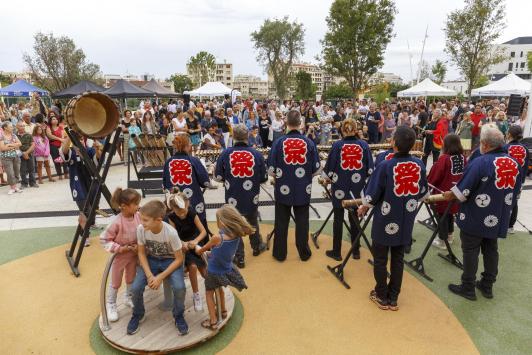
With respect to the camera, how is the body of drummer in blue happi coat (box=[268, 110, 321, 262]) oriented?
away from the camera

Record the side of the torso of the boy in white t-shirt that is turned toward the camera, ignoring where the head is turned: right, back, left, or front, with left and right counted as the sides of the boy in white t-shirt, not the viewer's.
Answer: front

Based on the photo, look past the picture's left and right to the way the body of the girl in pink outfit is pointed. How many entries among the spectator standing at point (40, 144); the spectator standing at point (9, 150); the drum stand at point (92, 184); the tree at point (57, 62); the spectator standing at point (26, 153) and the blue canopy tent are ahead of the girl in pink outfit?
0

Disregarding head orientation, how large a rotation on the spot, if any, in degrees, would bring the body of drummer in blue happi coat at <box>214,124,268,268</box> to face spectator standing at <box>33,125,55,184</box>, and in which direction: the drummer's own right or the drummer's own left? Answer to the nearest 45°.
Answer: approximately 45° to the drummer's own left

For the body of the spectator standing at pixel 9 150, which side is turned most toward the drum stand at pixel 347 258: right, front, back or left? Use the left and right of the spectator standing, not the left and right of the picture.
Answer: front

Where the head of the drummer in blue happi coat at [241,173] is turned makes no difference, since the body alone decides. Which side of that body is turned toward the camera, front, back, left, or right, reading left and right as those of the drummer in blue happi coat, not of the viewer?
back

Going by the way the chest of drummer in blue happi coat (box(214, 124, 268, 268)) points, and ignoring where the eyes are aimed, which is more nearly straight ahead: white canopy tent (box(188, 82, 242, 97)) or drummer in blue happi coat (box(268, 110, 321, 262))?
the white canopy tent

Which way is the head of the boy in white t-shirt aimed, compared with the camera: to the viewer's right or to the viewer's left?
to the viewer's left

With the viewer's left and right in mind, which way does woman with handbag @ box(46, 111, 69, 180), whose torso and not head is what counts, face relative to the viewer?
facing the viewer and to the right of the viewer

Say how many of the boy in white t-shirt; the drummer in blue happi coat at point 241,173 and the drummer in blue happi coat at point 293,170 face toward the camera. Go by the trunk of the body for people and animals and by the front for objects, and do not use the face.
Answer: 1

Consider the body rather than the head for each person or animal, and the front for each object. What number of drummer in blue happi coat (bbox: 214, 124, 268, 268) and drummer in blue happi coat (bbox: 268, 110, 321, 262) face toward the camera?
0

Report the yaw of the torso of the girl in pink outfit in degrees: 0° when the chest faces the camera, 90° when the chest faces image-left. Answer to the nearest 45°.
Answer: approximately 315°

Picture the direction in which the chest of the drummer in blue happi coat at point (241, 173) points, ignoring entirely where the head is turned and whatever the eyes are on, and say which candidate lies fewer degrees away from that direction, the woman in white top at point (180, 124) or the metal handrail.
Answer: the woman in white top

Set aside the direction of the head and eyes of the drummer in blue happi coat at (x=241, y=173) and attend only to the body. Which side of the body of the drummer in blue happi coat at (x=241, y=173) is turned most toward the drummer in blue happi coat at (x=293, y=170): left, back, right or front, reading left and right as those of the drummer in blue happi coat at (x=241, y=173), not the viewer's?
right

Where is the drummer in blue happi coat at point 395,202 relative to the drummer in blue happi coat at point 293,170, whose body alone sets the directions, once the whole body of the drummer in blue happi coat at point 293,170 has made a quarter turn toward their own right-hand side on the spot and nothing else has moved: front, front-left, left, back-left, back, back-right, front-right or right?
front-right

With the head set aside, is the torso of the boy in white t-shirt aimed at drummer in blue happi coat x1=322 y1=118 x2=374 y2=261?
no

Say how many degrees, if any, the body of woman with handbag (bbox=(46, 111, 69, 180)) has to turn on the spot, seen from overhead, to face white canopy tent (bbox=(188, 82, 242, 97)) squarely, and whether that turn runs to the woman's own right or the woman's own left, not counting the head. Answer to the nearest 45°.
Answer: approximately 90° to the woman's own left

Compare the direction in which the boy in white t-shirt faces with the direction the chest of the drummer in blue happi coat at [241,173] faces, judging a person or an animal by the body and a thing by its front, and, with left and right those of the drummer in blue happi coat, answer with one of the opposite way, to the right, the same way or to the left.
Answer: the opposite way

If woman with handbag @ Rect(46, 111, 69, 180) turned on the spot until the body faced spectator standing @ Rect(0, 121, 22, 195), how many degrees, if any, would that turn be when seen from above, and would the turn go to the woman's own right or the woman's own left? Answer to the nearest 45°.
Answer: approximately 90° to the woman's own right
